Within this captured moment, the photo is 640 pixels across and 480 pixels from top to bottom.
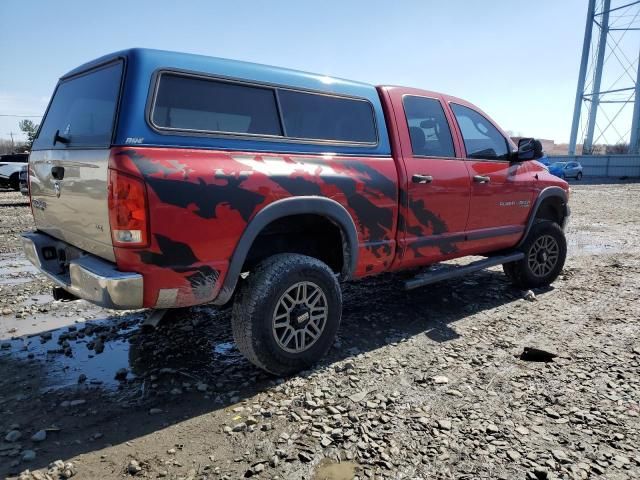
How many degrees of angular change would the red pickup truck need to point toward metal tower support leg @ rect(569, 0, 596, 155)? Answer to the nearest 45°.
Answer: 0° — it already faces it

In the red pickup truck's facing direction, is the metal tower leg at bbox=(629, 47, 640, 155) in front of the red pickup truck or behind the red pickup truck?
in front

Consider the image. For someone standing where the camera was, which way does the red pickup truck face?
facing away from the viewer and to the right of the viewer

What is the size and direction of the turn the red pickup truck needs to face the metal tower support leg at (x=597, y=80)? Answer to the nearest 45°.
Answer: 0° — it already faces it

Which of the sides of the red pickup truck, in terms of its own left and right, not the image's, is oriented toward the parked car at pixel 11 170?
left

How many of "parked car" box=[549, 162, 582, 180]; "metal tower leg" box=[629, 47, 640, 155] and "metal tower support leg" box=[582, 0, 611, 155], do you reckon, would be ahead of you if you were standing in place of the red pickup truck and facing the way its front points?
3

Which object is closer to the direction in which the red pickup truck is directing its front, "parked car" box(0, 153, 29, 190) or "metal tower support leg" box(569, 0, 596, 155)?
the metal tower support leg

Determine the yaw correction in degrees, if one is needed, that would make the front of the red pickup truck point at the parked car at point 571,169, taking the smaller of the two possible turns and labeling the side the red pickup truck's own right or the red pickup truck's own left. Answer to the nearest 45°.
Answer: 0° — it already faces it
